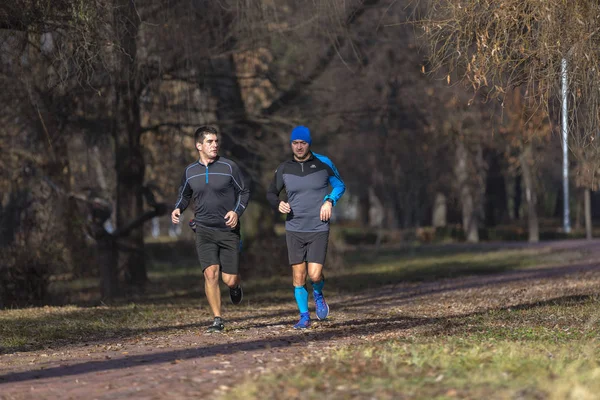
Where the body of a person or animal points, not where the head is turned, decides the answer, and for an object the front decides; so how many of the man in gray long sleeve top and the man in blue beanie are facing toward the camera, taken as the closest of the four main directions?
2

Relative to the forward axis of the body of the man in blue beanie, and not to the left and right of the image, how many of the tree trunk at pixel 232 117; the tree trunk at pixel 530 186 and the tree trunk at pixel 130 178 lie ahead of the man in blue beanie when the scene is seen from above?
0

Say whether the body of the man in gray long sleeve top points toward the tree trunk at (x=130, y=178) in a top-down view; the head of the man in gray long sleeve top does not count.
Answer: no

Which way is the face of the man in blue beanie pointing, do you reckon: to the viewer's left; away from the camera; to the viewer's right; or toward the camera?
toward the camera

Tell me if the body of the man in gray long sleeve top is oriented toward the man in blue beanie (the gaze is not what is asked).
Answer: no

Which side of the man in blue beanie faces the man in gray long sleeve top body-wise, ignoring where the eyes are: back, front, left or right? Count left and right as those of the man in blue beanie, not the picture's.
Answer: right

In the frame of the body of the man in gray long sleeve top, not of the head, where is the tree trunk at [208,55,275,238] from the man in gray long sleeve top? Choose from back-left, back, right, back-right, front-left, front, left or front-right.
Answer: back

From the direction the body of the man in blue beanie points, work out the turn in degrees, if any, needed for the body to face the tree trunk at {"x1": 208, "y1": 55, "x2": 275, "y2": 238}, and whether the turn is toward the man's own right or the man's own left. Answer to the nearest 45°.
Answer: approximately 180°

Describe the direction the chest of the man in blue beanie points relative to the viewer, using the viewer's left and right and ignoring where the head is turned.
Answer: facing the viewer

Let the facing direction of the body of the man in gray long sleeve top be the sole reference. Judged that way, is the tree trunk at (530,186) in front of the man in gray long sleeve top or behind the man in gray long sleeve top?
behind

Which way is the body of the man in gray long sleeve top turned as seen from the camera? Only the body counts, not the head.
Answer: toward the camera

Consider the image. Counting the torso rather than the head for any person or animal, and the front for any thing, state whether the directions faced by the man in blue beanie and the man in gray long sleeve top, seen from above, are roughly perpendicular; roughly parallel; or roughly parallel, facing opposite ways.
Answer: roughly parallel

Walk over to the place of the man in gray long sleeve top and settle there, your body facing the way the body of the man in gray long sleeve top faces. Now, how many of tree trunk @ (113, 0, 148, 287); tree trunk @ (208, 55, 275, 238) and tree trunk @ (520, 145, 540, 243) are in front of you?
0
